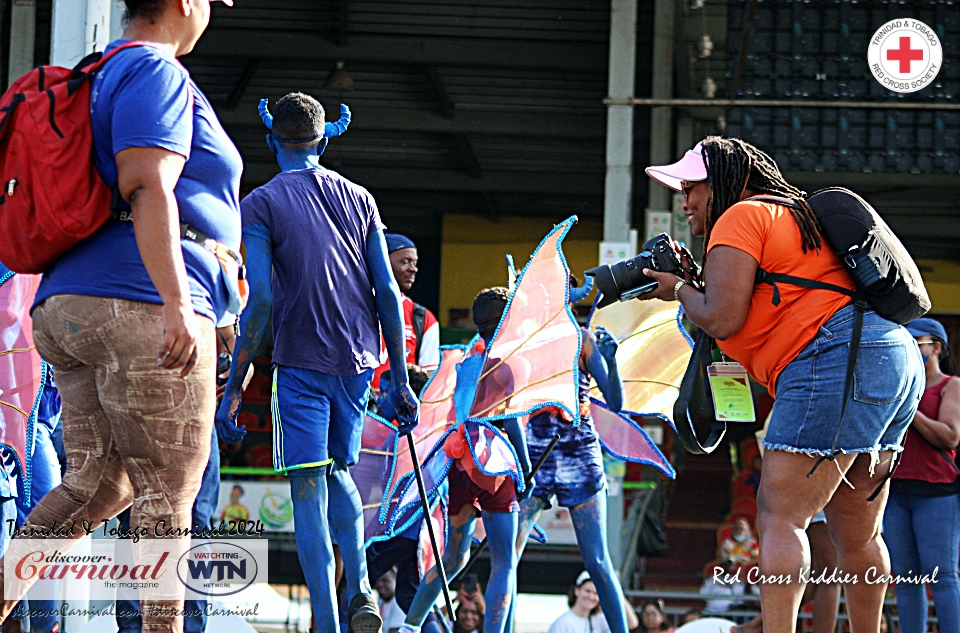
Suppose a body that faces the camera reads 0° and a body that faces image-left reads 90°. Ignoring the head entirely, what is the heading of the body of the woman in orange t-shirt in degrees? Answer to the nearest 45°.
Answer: approximately 90°

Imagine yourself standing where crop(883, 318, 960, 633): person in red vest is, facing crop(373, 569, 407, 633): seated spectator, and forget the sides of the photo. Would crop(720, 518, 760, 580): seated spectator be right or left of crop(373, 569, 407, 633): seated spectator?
right

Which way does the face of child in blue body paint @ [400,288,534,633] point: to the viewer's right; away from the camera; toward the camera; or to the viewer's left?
away from the camera

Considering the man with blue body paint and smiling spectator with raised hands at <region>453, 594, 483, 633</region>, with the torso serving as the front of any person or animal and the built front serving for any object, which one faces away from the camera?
the man with blue body paint

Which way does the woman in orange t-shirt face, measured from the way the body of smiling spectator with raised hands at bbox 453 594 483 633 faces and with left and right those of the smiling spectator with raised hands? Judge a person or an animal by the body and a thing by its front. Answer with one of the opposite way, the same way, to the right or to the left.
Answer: to the right

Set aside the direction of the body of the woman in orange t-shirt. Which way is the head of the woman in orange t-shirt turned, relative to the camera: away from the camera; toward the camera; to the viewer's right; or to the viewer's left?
to the viewer's left

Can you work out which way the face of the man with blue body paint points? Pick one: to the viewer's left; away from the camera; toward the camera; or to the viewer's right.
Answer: away from the camera

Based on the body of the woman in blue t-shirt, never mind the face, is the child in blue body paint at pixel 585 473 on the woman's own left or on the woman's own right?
on the woman's own left

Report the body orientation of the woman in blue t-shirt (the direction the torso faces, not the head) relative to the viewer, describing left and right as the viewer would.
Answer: facing to the right of the viewer

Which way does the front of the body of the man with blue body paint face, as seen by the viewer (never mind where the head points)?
away from the camera
